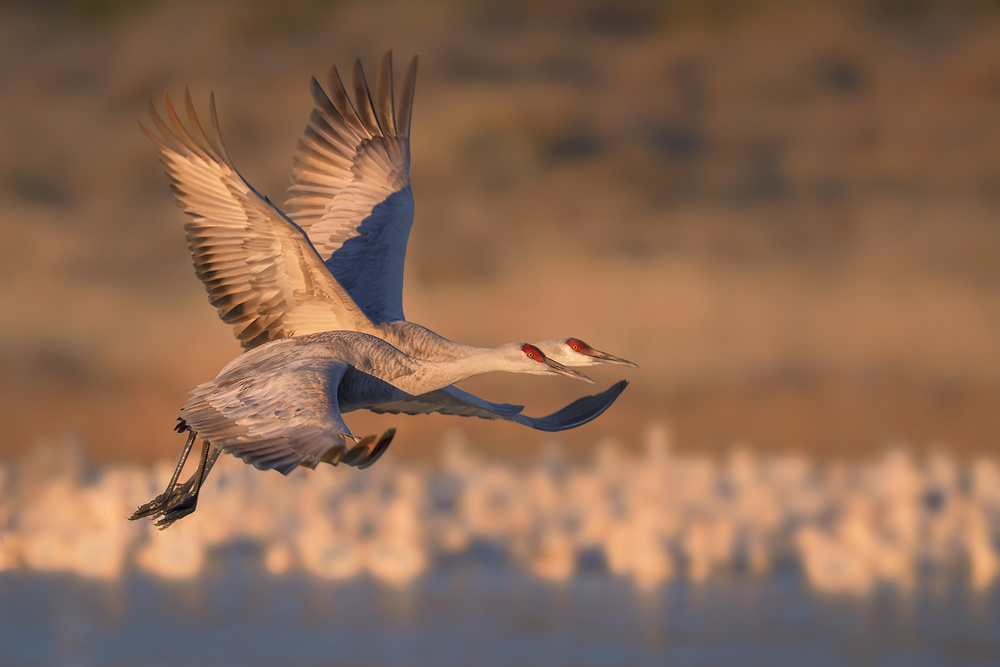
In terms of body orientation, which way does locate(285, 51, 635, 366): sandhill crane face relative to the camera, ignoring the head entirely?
to the viewer's right

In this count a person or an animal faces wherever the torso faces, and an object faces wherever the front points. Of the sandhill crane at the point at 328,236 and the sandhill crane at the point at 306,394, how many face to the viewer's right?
2

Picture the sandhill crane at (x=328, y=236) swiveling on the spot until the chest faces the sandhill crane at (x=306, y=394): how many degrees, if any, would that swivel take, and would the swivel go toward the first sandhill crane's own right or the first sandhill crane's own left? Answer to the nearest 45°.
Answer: approximately 90° to the first sandhill crane's own right

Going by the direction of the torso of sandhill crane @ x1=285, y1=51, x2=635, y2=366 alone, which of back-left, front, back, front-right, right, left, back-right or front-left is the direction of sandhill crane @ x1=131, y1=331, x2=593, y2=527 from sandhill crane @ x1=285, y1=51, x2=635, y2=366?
right

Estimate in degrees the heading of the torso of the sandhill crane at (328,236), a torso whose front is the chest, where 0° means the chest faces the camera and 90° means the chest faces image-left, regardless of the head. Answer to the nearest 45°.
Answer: approximately 270°

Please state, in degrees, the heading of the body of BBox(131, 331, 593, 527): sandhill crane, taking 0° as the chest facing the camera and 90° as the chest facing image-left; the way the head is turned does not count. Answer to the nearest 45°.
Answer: approximately 270°

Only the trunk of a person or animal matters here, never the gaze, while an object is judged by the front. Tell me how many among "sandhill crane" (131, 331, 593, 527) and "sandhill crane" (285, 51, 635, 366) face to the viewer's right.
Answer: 2

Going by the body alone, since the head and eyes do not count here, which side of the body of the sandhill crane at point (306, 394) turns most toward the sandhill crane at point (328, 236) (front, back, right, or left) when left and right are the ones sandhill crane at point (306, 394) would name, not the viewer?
left
